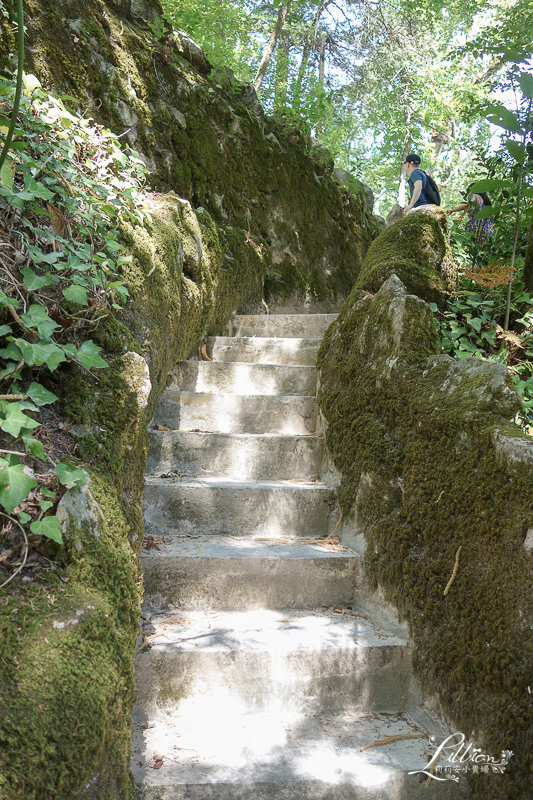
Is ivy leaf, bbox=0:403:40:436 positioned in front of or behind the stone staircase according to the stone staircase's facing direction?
in front

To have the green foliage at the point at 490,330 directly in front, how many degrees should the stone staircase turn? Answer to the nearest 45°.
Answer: approximately 135° to its left

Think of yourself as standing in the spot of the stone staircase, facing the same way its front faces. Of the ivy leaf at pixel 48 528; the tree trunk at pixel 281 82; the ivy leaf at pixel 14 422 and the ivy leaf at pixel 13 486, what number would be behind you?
1

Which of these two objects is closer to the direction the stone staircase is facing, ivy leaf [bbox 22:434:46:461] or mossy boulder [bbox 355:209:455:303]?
the ivy leaf

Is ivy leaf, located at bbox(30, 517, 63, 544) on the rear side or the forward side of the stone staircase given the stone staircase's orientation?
on the forward side

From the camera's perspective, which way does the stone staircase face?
toward the camera
